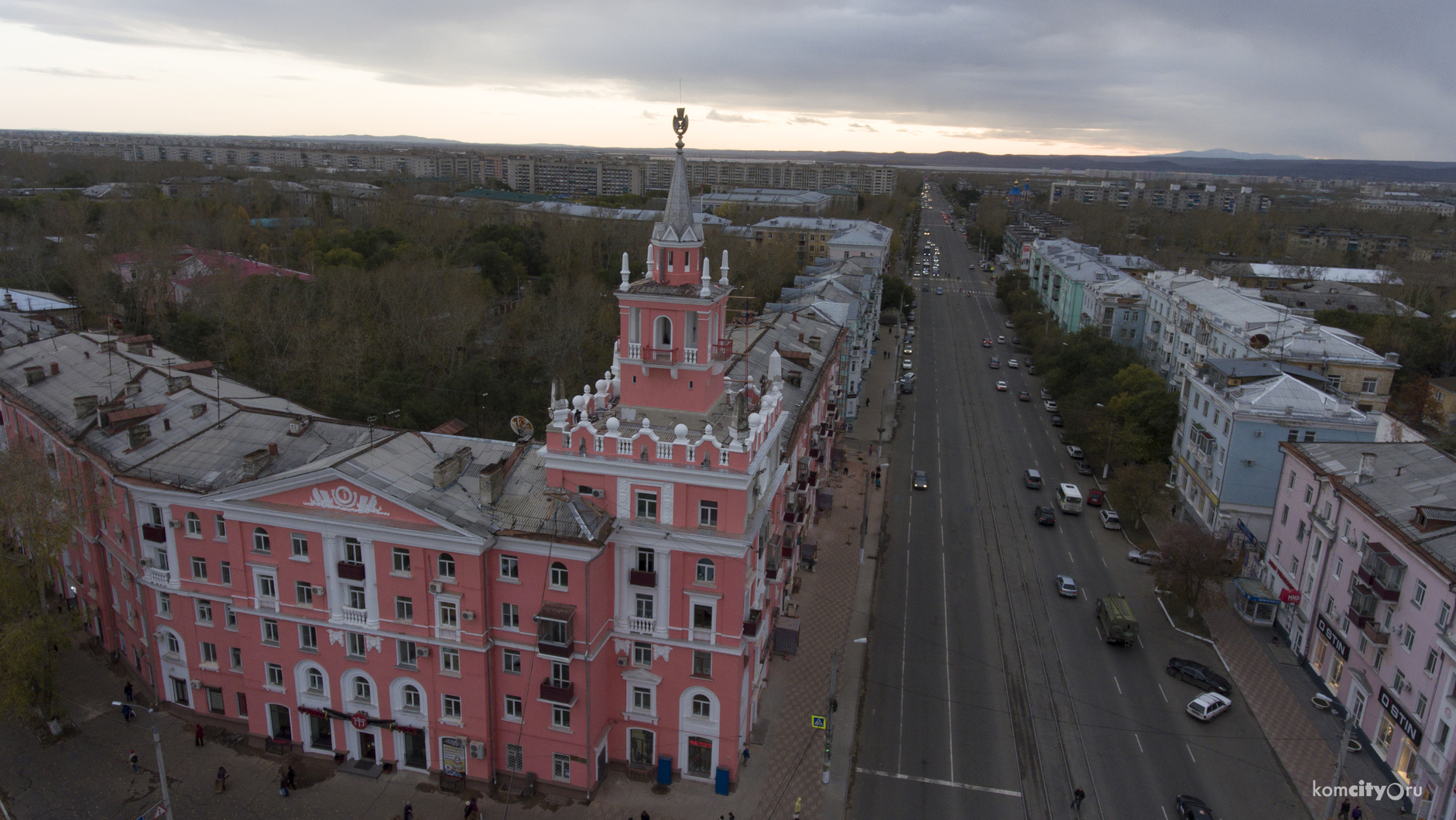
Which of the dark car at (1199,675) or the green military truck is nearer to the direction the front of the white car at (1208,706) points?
the dark car

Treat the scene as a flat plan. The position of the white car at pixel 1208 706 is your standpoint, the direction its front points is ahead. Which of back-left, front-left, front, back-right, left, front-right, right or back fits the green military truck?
left

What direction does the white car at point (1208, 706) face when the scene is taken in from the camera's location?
facing away from the viewer and to the right of the viewer

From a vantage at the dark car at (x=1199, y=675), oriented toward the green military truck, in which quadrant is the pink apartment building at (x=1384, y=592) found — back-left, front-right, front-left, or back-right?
back-right

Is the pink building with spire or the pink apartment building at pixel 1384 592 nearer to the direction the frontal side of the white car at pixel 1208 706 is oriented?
the pink apartment building

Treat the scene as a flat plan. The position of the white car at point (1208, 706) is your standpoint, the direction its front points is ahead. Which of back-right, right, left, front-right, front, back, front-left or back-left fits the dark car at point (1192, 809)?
back-right

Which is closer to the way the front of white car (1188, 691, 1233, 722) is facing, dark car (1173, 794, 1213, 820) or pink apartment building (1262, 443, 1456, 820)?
the pink apartment building

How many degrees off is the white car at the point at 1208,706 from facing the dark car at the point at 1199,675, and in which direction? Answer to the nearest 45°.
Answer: approximately 45° to its left
